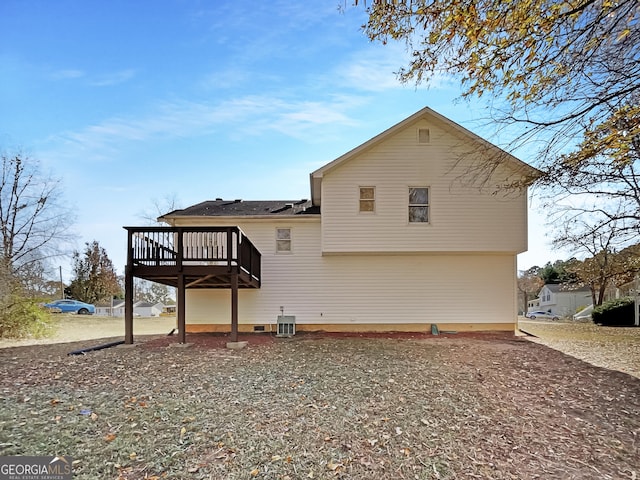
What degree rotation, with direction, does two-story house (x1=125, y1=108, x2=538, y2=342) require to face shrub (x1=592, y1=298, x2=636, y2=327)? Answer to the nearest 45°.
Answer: approximately 45° to its right

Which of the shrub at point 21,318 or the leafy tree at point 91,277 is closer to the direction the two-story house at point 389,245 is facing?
the leafy tree

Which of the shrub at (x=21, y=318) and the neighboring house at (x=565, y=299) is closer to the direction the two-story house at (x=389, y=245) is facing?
the neighboring house

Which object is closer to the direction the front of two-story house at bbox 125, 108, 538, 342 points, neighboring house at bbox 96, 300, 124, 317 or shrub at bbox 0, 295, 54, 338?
the neighboring house

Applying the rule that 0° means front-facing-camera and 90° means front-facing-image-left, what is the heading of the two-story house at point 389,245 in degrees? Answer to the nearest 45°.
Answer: approximately 180°
